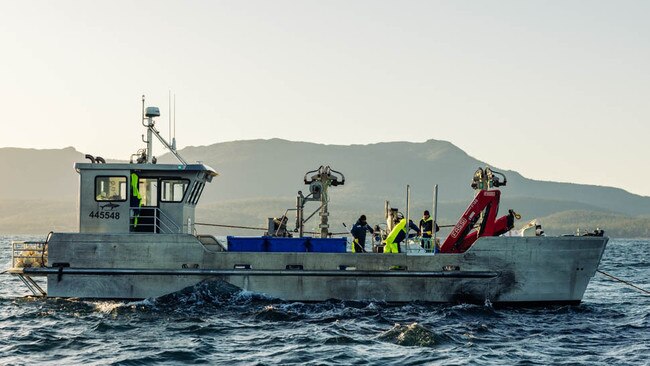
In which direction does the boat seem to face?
to the viewer's right
